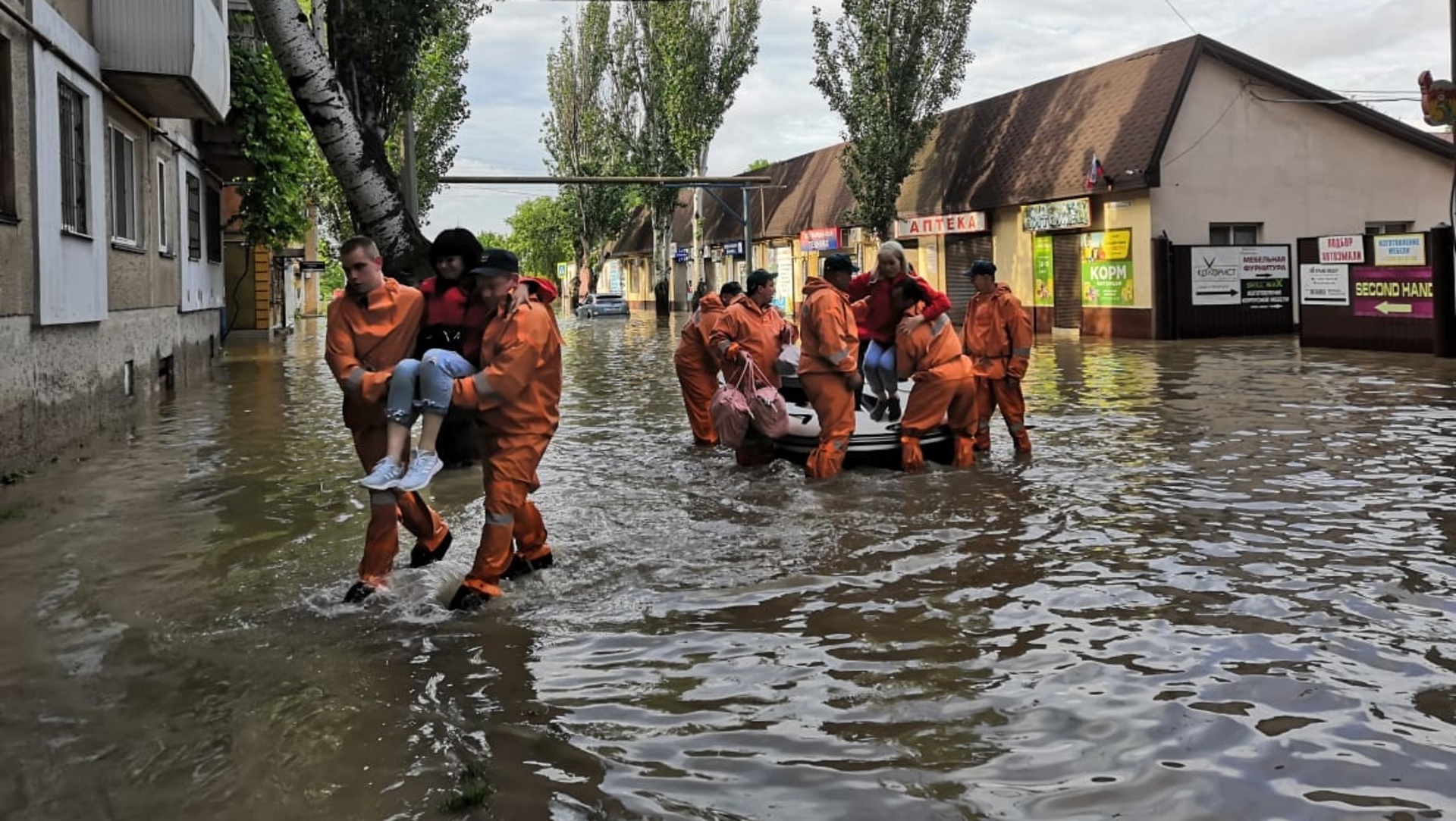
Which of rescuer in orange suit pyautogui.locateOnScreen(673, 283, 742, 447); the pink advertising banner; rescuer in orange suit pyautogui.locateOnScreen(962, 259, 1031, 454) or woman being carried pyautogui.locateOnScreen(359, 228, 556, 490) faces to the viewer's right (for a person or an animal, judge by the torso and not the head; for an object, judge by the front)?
rescuer in orange suit pyautogui.locateOnScreen(673, 283, 742, 447)

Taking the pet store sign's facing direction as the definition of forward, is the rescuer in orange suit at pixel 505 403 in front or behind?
in front

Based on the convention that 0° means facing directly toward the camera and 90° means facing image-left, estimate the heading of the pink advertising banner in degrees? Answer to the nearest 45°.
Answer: approximately 0°

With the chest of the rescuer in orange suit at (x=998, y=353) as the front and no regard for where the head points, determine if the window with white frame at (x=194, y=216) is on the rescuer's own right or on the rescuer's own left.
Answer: on the rescuer's own right

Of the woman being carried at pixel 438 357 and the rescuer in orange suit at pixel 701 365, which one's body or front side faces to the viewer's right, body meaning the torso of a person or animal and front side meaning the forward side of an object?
the rescuer in orange suit

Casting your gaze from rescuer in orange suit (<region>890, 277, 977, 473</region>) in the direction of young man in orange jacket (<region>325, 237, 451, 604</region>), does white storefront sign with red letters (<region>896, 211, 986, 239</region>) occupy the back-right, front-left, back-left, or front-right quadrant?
back-right

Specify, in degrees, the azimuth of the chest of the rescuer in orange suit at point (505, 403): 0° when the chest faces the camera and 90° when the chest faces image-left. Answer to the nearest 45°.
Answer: approximately 45°

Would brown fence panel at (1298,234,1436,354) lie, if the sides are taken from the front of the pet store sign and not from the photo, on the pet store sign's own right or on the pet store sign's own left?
on the pet store sign's own left
